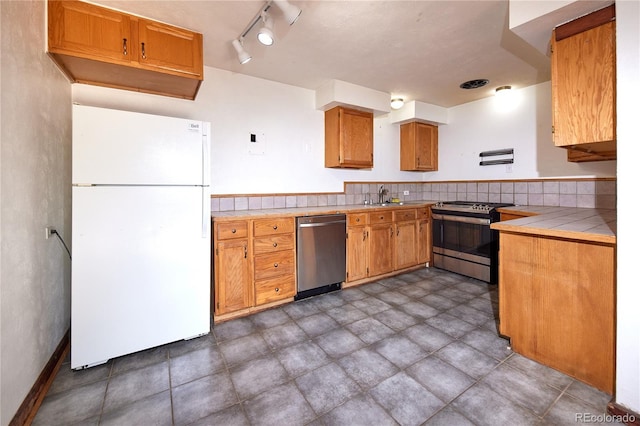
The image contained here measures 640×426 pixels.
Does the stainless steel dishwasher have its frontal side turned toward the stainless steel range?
no

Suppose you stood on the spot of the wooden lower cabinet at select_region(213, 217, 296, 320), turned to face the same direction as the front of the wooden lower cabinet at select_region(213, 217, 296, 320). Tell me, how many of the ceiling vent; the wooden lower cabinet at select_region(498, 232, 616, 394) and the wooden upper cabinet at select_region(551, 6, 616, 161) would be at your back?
0

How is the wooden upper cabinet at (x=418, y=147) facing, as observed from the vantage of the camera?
facing the viewer and to the right of the viewer

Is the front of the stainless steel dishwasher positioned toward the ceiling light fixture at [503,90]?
no

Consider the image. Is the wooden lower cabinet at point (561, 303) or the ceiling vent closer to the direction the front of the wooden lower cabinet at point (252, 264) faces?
the wooden lower cabinet

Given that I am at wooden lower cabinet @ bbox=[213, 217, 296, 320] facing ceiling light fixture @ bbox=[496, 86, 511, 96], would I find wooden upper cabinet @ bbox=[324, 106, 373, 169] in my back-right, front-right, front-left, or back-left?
front-left

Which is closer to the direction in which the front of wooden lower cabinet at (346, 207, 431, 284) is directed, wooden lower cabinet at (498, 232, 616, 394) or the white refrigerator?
the wooden lower cabinet

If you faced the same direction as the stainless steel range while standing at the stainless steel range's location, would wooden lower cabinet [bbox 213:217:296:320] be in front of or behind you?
in front

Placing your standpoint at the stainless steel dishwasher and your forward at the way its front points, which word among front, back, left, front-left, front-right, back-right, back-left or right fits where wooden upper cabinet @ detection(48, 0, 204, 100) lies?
right

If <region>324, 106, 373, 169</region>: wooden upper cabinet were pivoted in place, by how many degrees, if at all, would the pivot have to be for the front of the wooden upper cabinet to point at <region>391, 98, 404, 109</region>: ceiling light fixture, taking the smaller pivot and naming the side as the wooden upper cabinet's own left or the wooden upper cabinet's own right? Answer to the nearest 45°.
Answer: approximately 90° to the wooden upper cabinet's own left

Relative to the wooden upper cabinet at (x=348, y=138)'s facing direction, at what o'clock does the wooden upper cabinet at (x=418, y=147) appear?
the wooden upper cabinet at (x=418, y=147) is roughly at 9 o'clock from the wooden upper cabinet at (x=348, y=138).

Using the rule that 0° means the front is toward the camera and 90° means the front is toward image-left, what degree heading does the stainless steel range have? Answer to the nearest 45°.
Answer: approximately 45°

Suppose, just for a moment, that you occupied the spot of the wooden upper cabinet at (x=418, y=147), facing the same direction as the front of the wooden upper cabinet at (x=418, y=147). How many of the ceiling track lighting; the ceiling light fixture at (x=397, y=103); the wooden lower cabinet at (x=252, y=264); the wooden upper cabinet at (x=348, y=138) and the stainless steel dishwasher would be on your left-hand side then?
0

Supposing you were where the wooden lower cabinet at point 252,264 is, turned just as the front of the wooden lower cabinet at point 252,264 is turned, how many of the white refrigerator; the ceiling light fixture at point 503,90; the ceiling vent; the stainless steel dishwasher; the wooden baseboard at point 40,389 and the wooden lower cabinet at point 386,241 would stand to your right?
2

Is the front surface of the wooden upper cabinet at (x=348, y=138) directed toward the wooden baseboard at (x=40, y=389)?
no
